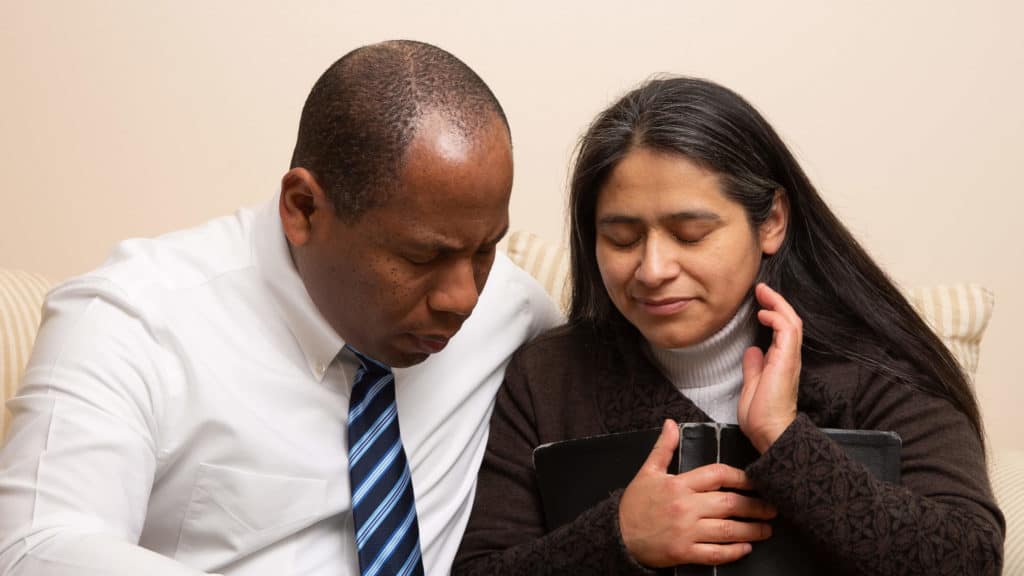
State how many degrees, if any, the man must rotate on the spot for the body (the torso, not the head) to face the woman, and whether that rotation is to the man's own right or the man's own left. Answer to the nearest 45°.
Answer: approximately 45° to the man's own left

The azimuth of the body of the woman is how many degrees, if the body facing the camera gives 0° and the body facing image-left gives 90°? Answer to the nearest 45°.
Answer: approximately 0°

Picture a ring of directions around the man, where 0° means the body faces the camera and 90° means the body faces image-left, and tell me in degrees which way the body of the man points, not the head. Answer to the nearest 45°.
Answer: approximately 315°

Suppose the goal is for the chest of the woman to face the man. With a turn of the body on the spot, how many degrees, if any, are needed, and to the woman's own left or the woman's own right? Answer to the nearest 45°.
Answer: approximately 45° to the woman's own right
